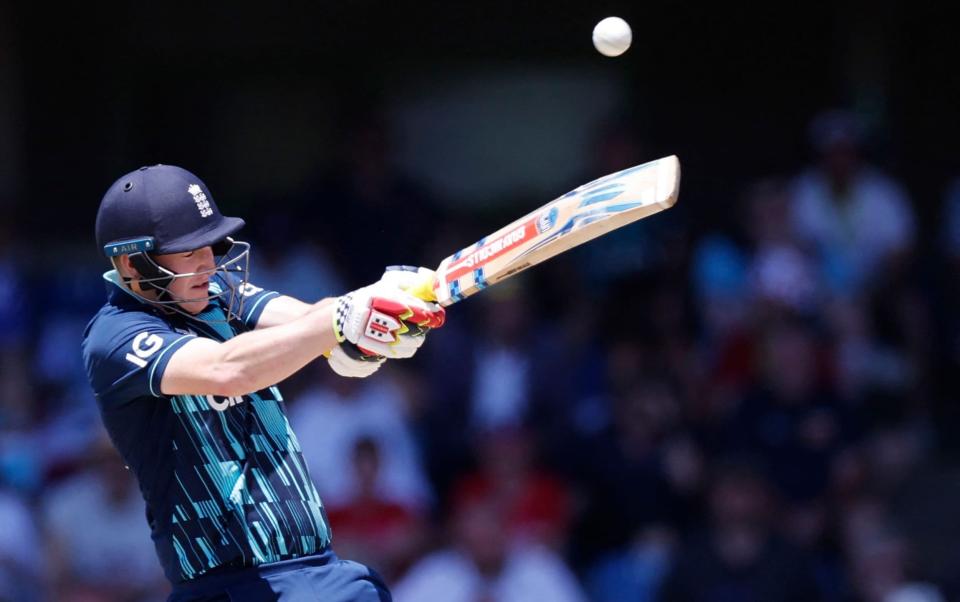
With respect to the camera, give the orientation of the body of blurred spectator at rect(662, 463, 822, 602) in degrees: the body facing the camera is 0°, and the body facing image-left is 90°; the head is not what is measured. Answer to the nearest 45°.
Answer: approximately 0°

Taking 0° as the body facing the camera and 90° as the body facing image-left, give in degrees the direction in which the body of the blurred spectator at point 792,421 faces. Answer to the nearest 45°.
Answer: approximately 0°

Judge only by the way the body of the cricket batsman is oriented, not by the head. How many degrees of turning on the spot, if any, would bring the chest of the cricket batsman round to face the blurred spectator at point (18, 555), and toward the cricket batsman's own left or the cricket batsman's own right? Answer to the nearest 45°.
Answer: approximately 135° to the cricket batsman's own left

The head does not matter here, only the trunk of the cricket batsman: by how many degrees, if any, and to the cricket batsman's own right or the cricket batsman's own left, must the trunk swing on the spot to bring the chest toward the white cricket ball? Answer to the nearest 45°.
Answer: approximately 45° to the cricket batsman's own left

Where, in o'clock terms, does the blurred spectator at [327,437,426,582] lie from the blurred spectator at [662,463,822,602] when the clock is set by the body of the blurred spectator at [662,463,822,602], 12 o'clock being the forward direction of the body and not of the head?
the blurred spectator at [327,437,426,582] is roughly at 3 o'clock from the blurred spectator at [662,463,822,602].

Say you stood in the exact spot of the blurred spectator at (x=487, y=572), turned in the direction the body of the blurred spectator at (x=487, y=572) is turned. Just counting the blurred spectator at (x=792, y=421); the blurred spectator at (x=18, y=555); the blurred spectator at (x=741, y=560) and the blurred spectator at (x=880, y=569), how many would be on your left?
3
